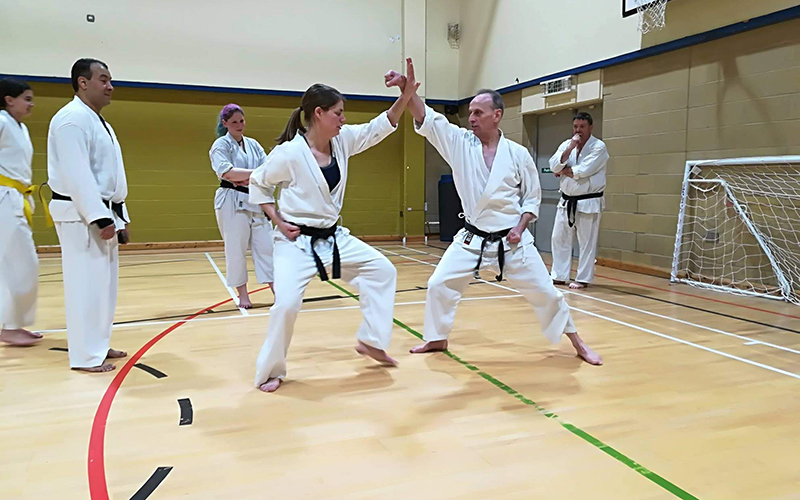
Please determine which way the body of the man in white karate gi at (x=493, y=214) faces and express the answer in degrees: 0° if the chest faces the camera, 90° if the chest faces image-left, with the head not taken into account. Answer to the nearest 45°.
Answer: approximately 45°

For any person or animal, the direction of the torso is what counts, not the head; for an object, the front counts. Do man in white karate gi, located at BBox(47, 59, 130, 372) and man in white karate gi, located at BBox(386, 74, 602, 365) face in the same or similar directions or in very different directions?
very different directions

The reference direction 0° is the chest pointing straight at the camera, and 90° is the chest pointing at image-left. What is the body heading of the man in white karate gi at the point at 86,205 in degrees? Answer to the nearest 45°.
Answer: approximately 270°

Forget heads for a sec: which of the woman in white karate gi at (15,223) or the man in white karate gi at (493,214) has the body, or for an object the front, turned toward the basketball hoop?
the woman in white karate gi

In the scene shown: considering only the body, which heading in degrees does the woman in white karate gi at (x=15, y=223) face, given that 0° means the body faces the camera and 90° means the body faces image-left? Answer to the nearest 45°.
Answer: approximately 270°

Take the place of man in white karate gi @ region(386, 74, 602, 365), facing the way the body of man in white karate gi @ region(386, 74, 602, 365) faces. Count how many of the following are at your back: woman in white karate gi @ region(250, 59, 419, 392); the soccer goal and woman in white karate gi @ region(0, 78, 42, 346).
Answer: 1

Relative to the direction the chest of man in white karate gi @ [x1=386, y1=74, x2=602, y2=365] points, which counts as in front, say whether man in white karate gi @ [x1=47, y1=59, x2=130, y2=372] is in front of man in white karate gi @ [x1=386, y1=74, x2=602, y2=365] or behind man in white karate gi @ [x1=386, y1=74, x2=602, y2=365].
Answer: in front

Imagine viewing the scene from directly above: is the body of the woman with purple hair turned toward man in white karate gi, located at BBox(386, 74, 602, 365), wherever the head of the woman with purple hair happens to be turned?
yes

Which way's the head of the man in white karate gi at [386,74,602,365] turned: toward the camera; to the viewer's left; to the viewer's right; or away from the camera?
to the viewer's left

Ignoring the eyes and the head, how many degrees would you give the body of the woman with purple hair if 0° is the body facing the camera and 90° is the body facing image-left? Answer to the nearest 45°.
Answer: approximately 315°

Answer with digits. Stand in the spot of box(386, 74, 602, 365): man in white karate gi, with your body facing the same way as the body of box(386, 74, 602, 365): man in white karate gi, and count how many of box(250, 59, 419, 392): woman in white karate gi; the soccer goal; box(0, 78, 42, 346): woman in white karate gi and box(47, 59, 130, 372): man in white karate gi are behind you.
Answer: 1

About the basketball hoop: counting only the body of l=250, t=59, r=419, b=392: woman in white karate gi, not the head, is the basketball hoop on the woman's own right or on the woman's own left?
on the woman's own left

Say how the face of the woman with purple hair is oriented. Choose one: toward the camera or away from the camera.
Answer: toward the camera
